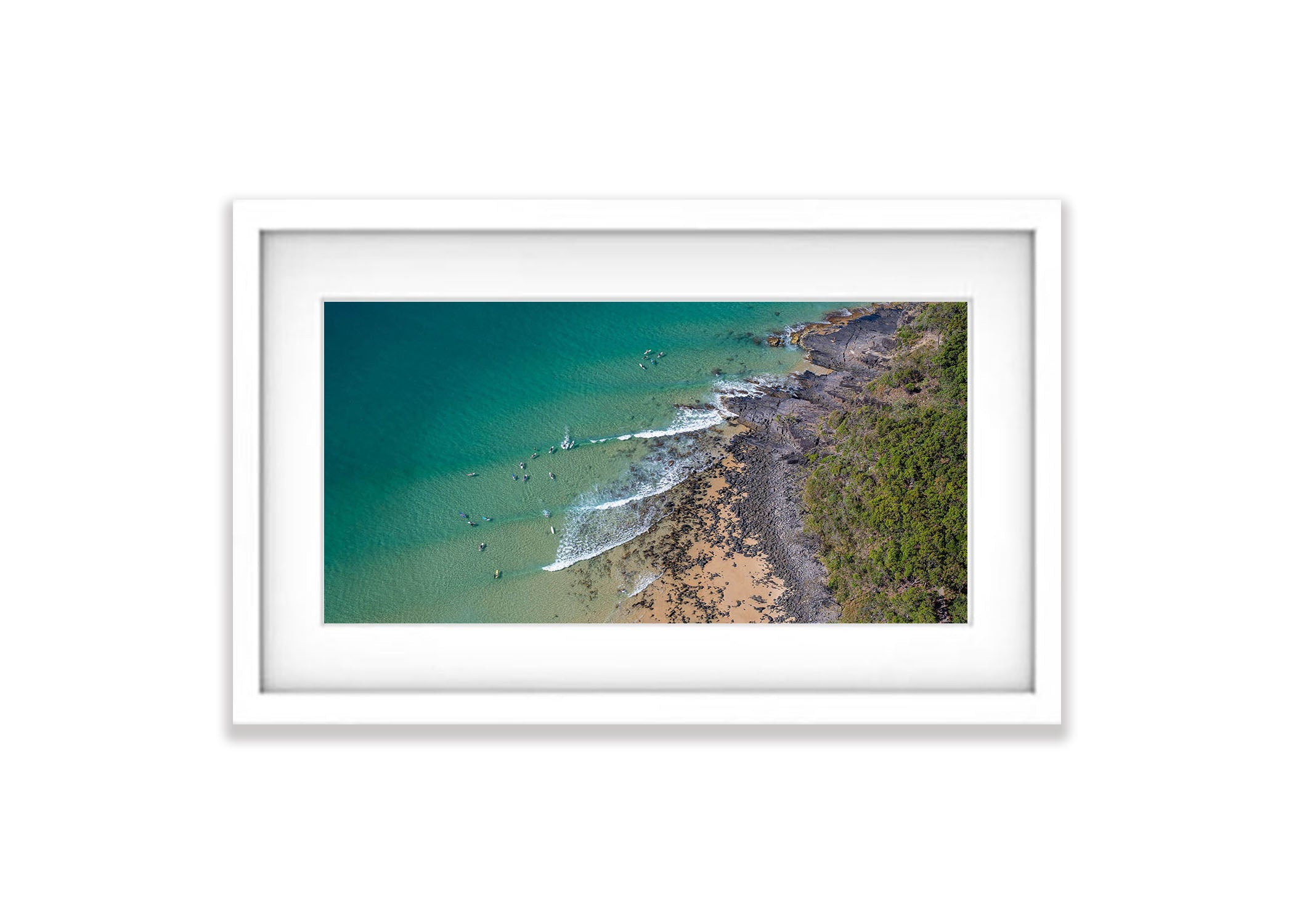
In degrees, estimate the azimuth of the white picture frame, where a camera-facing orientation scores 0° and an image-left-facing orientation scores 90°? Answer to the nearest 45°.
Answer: approximately 0°
